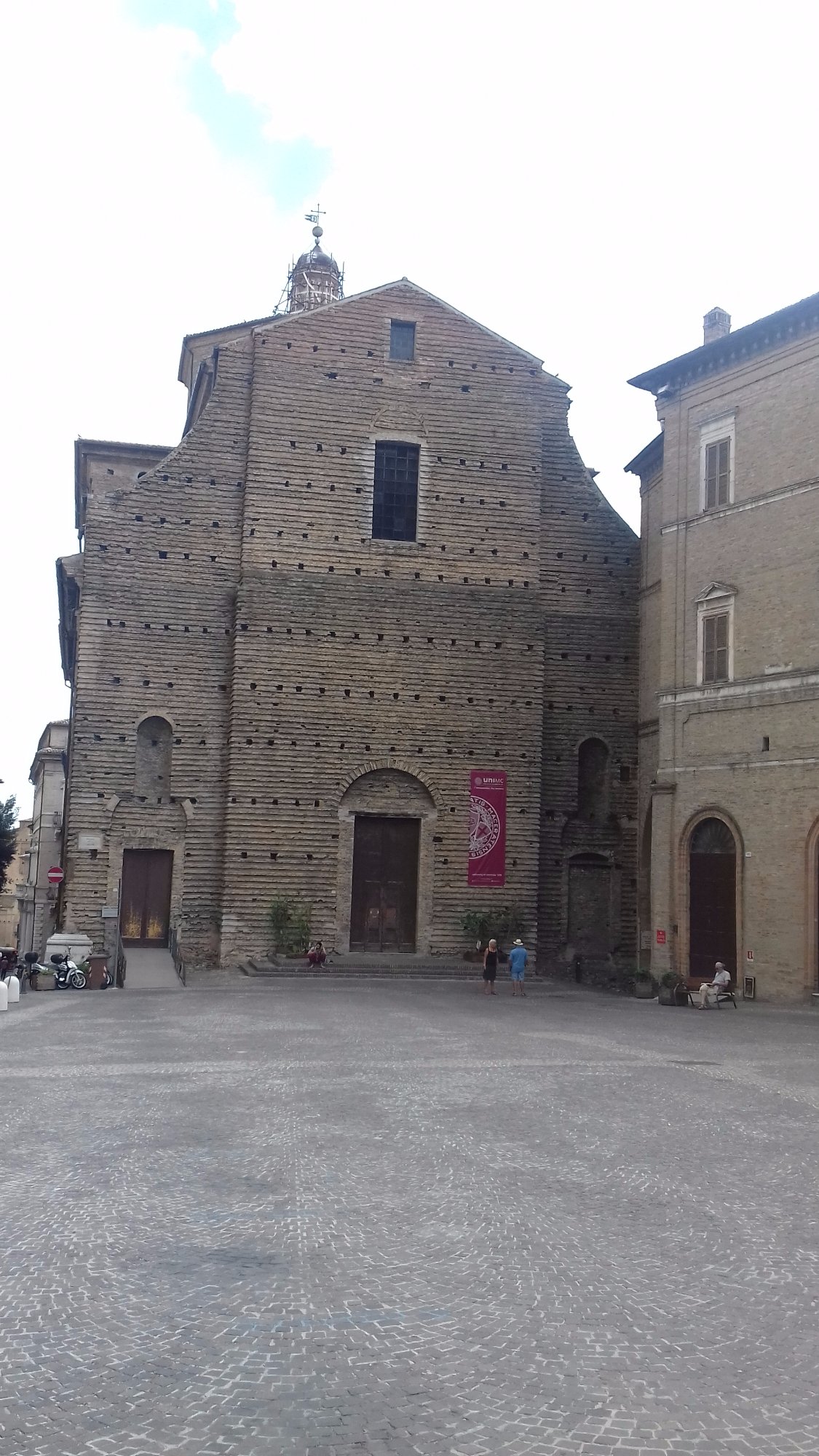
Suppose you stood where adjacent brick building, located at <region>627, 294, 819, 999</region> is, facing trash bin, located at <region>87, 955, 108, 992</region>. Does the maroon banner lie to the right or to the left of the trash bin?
right

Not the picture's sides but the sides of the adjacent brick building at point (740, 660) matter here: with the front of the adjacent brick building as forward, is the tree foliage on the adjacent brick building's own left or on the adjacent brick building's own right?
on the adjacent brick building's own right

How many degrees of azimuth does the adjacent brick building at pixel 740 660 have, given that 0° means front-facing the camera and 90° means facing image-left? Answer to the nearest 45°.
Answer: approximately 45°

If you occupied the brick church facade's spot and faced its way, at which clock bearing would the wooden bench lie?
The wooden bench is roughly at 10 o'clock from the brick church facade.

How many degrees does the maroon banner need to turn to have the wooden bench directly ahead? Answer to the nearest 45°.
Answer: approximately 45° to its left
